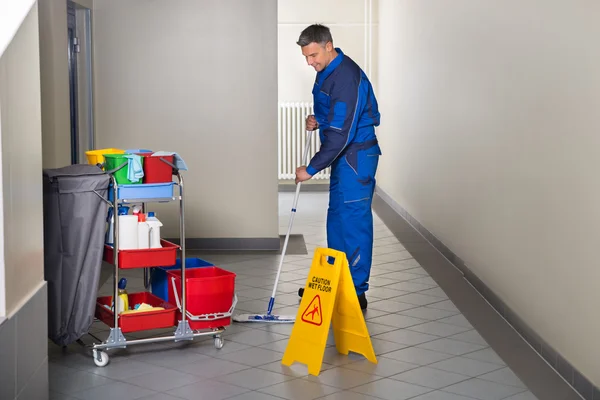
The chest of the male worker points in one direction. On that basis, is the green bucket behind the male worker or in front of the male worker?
in front

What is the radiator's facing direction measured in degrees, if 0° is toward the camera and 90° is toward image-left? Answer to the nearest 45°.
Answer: approximately 0°

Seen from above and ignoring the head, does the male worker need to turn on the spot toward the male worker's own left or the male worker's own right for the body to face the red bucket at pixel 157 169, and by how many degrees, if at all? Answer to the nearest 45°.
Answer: approximately 45° to the male worker's own left

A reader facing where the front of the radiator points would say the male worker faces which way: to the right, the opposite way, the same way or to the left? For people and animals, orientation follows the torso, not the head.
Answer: to the right

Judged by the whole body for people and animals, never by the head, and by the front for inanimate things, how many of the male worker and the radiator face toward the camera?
1

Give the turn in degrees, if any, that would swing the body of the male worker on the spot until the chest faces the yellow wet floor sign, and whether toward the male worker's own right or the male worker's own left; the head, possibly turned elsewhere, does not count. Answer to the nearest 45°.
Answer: approximately 90° to the male worker's own left

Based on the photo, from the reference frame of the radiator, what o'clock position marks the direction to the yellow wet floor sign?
The yellow wet floor sign is roughly at 12 o'clock from the radiator.

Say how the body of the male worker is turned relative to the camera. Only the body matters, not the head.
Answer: to the viewer's left

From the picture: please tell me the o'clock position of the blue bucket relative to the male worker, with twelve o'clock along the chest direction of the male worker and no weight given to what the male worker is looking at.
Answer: The blue bucket is roughly at 11 o'clock from the male worker.

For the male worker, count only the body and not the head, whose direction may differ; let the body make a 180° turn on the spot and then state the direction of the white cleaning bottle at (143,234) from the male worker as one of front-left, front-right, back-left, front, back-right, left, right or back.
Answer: back-right

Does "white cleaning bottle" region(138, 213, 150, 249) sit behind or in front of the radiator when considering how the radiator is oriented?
in front
